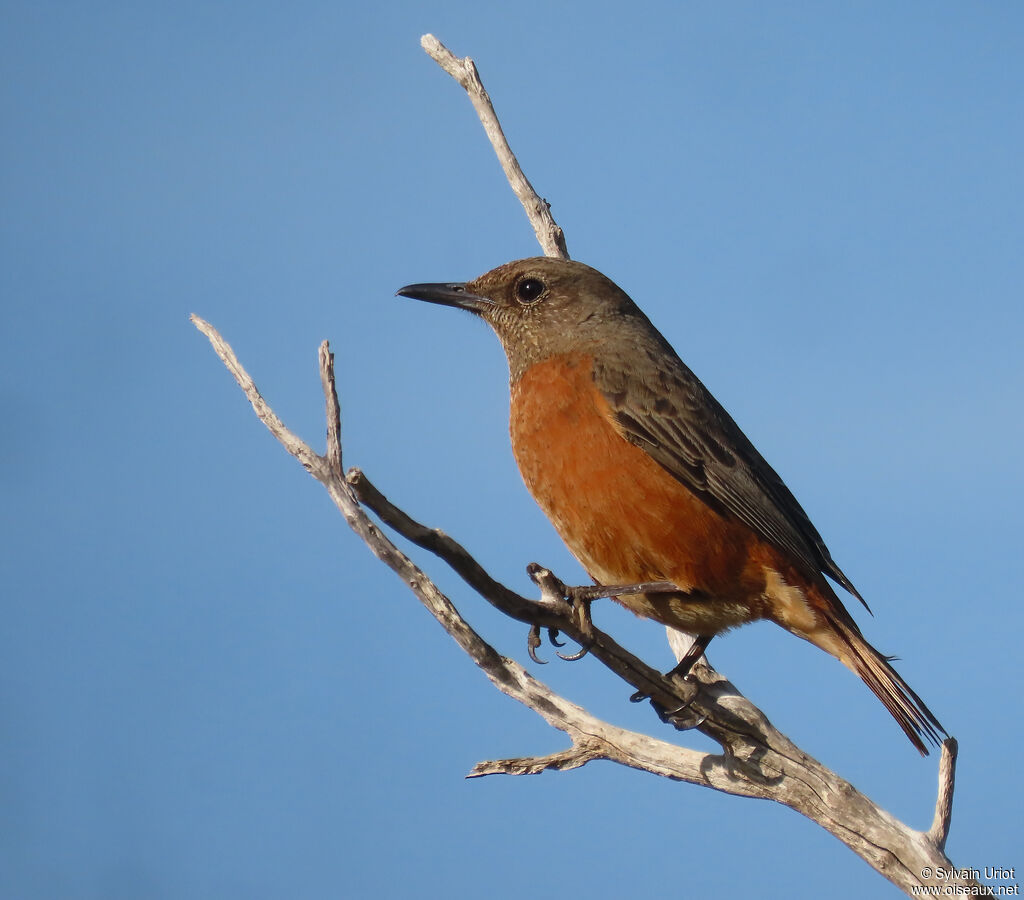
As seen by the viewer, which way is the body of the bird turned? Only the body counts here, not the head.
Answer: to the viewer's left
